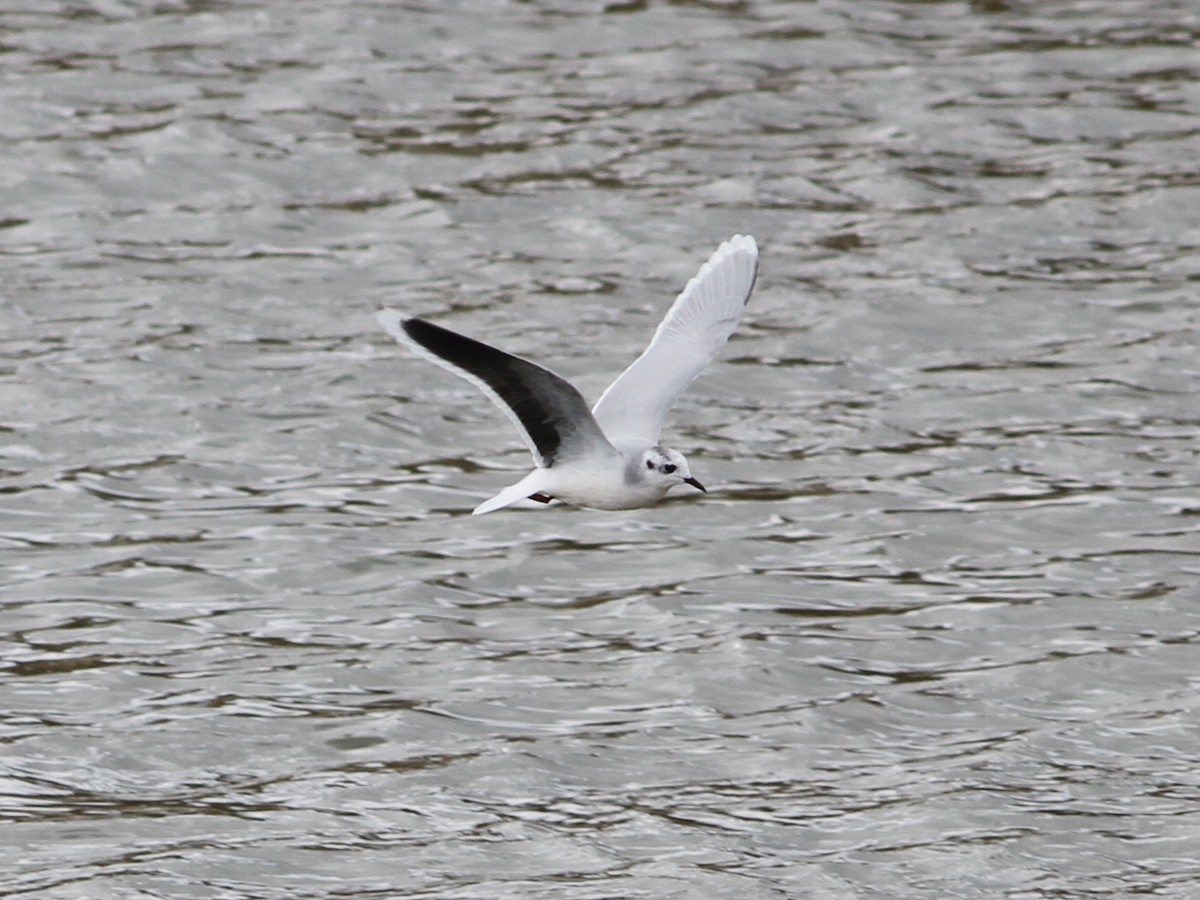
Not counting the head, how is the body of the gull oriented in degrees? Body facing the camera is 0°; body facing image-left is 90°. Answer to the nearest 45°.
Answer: approximately 315°
